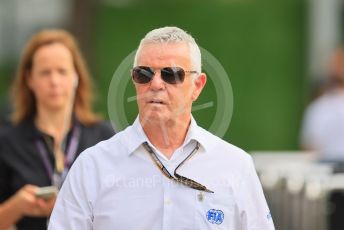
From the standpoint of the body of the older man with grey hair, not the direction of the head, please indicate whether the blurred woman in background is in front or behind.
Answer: behind

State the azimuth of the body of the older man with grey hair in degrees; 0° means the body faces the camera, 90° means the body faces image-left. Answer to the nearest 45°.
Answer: approximately 0°

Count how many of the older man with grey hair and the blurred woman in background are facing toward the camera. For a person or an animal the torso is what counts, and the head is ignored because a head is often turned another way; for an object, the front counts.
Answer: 2

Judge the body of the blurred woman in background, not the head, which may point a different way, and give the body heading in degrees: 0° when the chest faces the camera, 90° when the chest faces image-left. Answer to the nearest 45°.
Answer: approximately 0°
